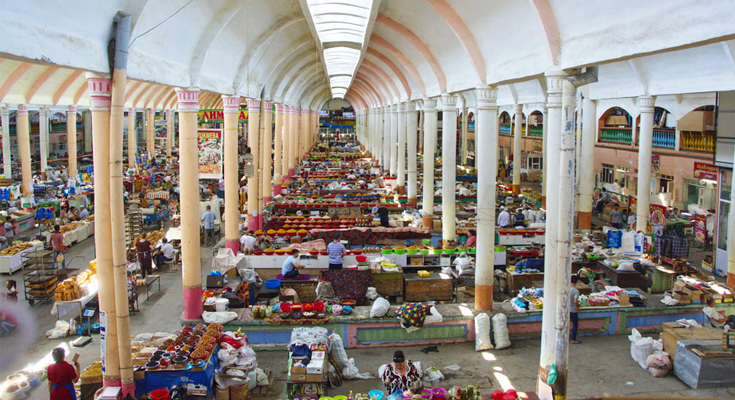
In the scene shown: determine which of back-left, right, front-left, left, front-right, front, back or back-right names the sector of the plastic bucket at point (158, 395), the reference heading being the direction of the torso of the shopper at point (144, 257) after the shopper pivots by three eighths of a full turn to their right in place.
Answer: front-right

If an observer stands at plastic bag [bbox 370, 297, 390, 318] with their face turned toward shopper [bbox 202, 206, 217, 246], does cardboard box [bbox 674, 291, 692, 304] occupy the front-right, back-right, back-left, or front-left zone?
back-right

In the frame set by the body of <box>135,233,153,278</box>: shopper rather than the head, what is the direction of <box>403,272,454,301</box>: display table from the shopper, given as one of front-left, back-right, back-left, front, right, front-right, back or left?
back-right

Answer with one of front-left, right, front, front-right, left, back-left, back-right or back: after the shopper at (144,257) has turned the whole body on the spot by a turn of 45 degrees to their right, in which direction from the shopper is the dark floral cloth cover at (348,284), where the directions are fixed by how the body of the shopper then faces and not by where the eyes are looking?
right

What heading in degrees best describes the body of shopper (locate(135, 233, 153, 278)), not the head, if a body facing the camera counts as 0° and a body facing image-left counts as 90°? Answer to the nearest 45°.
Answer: approximately 180°
